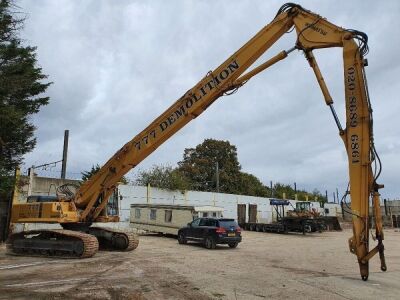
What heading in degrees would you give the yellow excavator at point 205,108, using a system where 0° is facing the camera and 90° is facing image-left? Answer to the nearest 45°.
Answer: approximately 315°

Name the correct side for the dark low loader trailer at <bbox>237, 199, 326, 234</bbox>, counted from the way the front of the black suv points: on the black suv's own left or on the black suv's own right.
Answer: on the black suv's own right

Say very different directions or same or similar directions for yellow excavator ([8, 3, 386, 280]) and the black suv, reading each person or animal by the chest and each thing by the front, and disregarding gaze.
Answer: very different directions
